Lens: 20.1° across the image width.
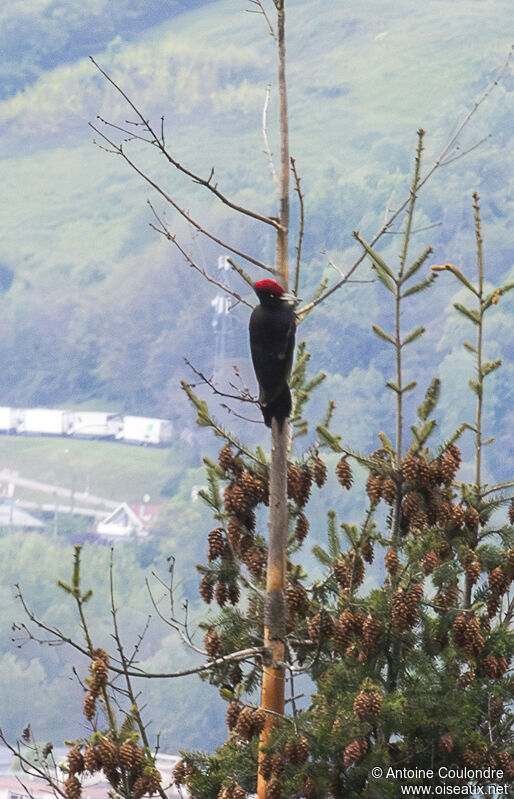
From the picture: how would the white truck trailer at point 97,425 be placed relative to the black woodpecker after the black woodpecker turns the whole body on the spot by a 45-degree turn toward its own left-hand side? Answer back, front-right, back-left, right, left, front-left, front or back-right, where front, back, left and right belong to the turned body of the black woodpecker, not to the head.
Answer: front

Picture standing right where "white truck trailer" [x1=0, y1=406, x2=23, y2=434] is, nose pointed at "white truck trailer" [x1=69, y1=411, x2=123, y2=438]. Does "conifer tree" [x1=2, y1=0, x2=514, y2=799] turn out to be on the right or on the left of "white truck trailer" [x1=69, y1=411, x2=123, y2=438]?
right

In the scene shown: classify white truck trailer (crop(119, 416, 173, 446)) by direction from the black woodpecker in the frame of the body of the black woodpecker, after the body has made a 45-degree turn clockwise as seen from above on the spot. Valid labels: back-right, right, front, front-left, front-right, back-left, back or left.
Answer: left

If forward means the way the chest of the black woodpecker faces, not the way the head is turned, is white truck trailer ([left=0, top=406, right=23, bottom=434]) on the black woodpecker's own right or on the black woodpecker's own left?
on the black woodpecker's own left

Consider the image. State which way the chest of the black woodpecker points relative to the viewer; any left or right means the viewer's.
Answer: facing away from the viewer and to the right of the viewer

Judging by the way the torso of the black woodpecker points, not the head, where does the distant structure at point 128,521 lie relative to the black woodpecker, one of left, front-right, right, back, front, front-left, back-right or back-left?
front-left

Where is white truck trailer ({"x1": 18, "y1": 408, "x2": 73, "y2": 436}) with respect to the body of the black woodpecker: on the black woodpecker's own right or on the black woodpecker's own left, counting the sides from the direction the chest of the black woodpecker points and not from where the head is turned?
on the black woodpecker's own left

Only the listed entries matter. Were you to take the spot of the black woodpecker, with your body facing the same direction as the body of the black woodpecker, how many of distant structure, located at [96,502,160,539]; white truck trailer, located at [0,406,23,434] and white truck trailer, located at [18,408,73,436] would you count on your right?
0

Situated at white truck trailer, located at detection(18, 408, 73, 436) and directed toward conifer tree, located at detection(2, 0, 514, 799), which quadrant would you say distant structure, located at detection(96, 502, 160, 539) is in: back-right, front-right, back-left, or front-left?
front-left
